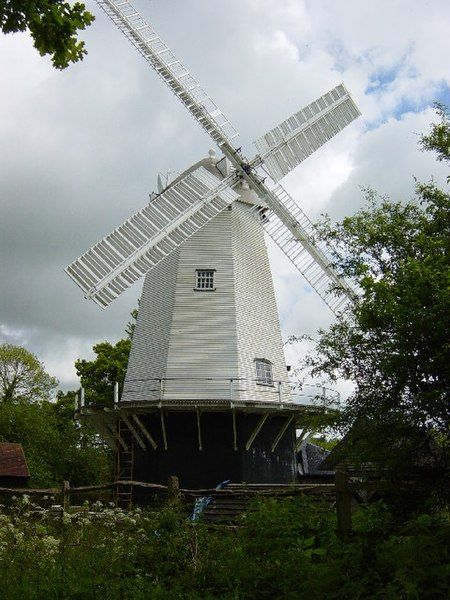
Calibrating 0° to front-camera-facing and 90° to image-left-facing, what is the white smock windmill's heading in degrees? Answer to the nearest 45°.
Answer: approximately 315°

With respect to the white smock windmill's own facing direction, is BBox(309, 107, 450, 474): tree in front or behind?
in front

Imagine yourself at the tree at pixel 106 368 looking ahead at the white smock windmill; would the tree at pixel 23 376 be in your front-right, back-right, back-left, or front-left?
back-right

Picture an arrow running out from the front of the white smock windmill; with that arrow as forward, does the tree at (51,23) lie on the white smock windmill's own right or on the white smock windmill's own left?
on the white smock windmill's own right

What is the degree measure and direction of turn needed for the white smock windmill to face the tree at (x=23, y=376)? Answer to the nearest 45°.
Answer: approximately 180°
